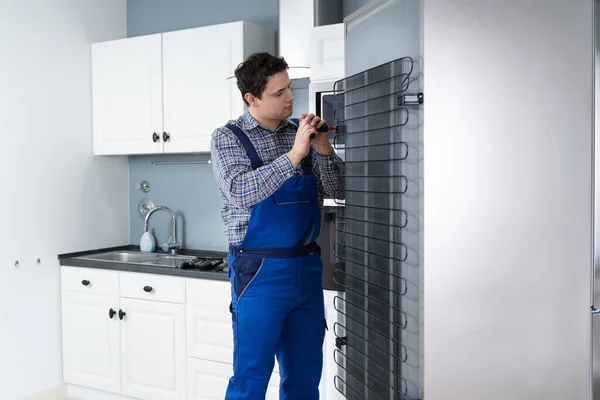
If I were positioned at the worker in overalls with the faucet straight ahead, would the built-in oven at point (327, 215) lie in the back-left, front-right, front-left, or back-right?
front-right

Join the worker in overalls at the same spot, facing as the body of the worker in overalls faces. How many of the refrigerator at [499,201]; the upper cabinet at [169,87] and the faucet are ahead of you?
1

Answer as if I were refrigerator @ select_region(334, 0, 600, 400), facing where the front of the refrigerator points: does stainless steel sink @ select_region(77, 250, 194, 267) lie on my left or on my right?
on my left

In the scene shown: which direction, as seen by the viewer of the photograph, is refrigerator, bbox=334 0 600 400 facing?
facing away from the viewer and to the right of the viewer

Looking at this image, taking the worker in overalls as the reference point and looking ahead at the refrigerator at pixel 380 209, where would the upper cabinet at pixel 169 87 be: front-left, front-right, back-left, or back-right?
back-left

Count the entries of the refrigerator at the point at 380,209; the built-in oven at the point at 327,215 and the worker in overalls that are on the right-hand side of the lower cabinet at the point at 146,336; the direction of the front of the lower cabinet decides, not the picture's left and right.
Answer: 0

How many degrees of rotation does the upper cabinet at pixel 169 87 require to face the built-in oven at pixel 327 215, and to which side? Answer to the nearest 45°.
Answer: approximately 90° to its left

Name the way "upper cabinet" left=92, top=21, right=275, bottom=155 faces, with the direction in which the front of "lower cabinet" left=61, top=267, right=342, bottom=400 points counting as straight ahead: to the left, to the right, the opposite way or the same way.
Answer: the same way

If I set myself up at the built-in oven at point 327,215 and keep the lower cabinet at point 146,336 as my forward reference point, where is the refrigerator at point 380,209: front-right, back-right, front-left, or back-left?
back-left

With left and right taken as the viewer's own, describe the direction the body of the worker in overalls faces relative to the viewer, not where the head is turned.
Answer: facing the viewer and to the right of the viewer

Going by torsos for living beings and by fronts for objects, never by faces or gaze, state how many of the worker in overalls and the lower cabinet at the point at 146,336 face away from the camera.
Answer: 0

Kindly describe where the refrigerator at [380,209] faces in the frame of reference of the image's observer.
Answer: facing away from the viewer and to the right of the viewer

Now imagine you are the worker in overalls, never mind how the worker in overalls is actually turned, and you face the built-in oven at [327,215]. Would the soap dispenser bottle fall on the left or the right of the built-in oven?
left

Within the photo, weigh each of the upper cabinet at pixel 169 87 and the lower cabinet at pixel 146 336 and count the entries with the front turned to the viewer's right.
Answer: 0

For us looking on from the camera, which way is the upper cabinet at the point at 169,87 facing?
facing the viewer and to the left of the viewer

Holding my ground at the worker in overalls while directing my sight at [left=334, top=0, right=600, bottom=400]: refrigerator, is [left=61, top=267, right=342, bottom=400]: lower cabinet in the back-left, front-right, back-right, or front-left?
back-left

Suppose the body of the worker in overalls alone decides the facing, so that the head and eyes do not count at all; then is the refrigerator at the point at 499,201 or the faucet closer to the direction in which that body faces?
the refrigerator
